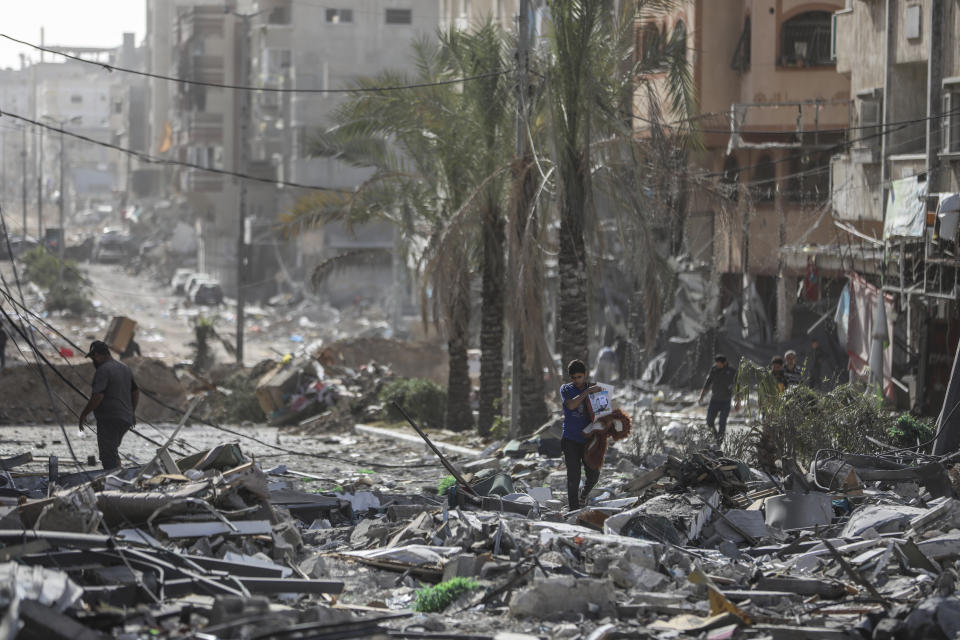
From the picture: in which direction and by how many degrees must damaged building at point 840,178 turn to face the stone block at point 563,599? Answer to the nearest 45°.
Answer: approximately 45° to its left

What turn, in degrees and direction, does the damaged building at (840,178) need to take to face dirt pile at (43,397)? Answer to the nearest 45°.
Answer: approximately 45° to its right

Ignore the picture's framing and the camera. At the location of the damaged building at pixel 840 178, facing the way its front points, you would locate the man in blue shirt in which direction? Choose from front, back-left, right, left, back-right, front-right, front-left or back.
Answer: front-left

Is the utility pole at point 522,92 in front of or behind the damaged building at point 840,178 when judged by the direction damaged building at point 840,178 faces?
in front

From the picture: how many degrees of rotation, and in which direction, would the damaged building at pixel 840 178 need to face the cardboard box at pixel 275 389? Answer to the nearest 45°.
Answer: approximately 45° to its right

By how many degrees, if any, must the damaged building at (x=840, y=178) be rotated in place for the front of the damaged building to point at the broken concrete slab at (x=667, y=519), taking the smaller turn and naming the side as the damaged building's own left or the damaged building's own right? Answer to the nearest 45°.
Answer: approximately 45° to the damaged building's own left

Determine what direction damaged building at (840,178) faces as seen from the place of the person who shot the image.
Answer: facing the viewer and to the left of the viewer

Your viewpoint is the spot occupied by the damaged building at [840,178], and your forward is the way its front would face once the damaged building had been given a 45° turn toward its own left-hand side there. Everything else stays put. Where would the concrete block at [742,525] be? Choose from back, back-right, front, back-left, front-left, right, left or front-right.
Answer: front

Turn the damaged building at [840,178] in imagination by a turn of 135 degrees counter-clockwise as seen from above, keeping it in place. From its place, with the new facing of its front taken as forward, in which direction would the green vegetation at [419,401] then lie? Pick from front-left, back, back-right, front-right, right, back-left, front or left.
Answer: back

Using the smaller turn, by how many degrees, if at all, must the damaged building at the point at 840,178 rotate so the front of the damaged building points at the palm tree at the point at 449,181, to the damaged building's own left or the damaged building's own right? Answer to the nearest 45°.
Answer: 0° — it already faces it

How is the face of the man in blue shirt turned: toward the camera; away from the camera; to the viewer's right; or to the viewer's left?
toward the camera

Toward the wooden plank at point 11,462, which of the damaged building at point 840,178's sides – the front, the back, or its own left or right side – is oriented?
front

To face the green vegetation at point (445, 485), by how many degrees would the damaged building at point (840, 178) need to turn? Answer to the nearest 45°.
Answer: approximately 45° to its left

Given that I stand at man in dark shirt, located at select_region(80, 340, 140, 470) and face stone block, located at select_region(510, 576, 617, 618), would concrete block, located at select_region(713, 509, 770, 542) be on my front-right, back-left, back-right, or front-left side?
front-left
